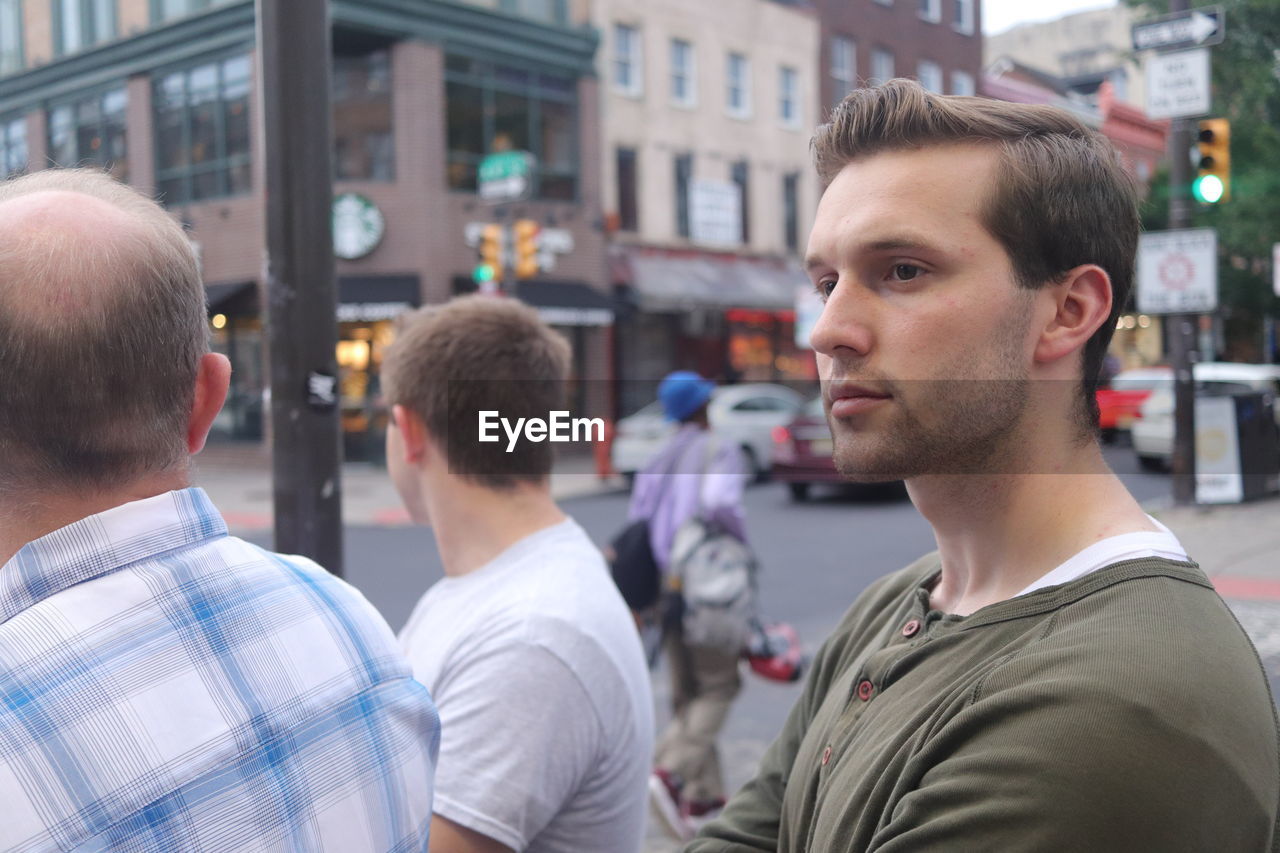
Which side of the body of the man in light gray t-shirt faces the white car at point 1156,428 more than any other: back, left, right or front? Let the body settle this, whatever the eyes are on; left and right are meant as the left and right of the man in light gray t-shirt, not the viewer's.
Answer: right

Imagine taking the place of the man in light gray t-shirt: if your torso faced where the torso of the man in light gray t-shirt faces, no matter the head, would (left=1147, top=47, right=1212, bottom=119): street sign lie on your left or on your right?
on your right

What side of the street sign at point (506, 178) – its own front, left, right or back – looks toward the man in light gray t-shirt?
front

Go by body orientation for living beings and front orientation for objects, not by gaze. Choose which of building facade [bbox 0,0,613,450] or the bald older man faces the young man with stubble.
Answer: the building facade

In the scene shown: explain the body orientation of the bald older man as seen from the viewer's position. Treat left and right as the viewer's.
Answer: facing away from the viewer

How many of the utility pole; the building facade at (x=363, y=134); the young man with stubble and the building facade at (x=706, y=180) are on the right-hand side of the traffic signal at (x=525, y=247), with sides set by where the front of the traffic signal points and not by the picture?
2

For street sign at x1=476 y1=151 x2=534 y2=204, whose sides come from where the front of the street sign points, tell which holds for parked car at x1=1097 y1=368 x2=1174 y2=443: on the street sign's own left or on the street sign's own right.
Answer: on the street sign's own left

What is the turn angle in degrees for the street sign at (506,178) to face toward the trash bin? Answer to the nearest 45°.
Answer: approximately 45° to its left

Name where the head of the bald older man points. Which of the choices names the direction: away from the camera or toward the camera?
away from the camera

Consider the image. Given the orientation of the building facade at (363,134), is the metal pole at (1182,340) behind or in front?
in front

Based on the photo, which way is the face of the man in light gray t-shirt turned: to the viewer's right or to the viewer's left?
to the viewer's left
